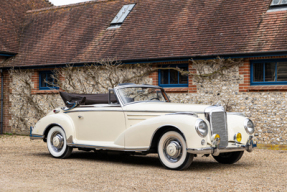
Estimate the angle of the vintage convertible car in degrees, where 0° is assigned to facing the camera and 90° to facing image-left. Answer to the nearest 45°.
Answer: approximately 315°

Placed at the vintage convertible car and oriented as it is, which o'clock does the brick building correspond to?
The brick building is roughly at 8 o'clock from the vintage convertible car.
